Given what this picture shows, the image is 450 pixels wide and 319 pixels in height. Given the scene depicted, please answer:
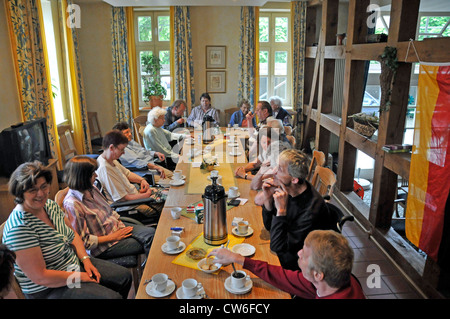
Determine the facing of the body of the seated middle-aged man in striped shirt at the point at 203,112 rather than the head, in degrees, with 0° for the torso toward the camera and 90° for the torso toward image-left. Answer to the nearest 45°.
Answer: approximately 0°

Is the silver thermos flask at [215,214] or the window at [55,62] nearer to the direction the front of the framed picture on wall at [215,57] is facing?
the silver thermos flask

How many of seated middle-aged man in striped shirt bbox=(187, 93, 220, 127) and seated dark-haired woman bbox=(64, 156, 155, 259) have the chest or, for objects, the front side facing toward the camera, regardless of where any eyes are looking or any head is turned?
1

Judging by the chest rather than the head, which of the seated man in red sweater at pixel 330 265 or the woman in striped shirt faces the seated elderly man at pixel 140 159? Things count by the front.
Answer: the seated man in red sweater at pixel 330 265

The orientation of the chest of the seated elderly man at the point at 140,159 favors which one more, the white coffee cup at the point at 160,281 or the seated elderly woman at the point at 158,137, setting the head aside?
the white coffee cup

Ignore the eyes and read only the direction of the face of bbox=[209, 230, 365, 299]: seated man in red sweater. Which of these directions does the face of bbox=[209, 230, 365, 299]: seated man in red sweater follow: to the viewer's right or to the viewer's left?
to the viewer's left

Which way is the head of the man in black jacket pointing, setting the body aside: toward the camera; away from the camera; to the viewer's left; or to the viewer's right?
to the viewer's left

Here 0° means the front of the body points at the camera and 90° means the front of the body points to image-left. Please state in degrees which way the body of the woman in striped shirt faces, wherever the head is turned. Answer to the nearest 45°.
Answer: approximately 315°

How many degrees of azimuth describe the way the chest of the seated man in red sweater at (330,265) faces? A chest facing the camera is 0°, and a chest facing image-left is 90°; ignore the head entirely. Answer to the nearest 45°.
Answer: approximately 135°
